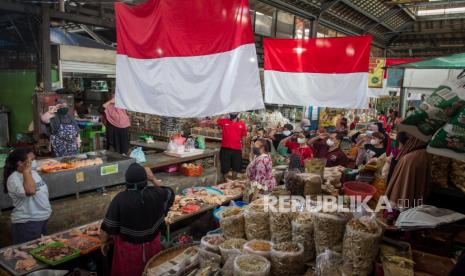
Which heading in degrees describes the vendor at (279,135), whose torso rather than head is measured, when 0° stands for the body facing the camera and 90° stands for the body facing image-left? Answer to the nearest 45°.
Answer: approximately 45°

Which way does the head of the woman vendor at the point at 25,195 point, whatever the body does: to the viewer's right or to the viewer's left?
to the viewer's right

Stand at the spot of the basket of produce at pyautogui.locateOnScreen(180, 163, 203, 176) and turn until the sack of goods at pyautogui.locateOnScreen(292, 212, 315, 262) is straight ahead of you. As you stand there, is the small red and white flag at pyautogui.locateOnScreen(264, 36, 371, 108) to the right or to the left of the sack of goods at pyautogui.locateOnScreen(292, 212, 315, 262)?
left

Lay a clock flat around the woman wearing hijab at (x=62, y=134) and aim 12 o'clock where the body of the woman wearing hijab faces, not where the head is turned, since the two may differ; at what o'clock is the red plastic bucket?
The red plastic bucket is roughly at 11 o'clock from the woman wearing hijab.

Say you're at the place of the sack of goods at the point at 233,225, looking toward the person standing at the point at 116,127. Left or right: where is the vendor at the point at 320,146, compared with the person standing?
right

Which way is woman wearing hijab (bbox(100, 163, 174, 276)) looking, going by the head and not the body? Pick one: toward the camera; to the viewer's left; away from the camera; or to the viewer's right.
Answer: away from the camera

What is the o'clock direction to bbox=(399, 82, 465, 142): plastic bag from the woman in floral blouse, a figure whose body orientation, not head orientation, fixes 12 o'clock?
The plastic bag is roughly at 10 o'clock from the woman in floral blouse.

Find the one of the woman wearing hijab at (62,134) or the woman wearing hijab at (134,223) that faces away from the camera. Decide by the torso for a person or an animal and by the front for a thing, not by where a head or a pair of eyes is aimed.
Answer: the woman wearing hijab at (134,223)

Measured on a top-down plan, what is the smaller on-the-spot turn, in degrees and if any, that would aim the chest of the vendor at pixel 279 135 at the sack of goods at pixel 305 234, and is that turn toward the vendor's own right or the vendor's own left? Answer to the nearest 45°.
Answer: approximately 45° to the vendor's own left
